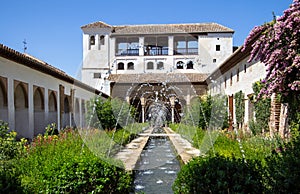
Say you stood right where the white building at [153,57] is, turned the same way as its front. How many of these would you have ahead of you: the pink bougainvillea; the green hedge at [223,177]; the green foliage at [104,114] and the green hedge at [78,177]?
4

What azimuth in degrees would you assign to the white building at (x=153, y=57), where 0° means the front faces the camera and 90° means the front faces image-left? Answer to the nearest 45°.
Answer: approximately 0°

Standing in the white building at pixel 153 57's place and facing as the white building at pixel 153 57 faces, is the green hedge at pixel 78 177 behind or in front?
in front

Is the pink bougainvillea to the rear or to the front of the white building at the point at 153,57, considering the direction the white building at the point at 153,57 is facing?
to the front

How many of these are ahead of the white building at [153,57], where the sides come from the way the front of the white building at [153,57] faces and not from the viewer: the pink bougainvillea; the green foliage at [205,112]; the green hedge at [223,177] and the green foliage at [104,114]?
4

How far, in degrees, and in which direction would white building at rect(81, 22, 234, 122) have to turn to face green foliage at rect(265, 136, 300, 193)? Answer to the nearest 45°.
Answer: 0° — it already faces it

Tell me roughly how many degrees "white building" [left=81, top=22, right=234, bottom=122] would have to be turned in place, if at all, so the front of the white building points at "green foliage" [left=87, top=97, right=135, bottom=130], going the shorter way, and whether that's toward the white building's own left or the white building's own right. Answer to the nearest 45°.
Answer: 0° — it already faces it

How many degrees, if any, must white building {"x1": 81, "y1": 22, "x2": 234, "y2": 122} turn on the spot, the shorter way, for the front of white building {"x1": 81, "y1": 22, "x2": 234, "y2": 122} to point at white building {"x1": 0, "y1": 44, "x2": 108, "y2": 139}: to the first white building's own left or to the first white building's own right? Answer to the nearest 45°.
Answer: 0° — it already faces it

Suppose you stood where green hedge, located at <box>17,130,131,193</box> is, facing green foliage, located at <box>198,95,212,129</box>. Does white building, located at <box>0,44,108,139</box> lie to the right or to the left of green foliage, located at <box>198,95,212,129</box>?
left

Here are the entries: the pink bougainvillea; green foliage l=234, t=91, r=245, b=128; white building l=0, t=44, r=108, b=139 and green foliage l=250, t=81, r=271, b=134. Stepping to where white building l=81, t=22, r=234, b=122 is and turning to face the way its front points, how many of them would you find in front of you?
4
